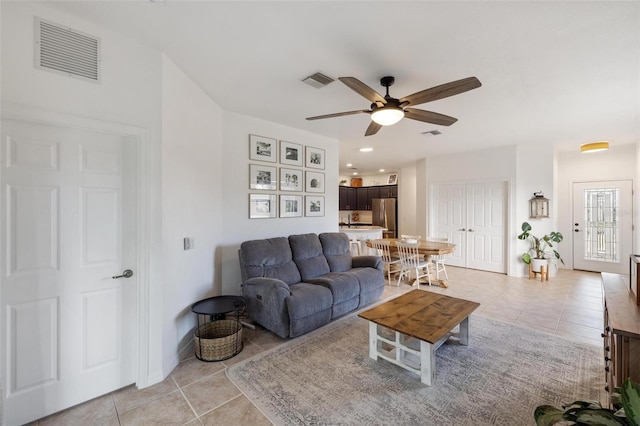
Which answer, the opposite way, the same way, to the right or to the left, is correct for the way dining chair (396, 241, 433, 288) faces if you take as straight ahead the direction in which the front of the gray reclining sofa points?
to the left

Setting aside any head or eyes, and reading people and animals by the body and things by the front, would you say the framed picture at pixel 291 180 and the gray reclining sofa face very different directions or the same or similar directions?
same or similar directions

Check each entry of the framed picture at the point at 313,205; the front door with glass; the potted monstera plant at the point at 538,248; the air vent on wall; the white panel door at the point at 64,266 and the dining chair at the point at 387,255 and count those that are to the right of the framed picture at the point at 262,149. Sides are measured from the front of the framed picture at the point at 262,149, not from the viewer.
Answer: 2

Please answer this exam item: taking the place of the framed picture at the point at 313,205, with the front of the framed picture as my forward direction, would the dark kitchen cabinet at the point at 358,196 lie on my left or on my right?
on my left

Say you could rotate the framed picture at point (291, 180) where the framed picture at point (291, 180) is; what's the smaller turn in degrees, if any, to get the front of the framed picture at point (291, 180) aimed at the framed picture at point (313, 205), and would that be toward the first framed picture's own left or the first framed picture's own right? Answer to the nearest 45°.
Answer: approximately 90° to the first framed picture's own left

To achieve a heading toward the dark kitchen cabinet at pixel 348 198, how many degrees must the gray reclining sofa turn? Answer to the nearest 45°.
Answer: approximately 135° to its left

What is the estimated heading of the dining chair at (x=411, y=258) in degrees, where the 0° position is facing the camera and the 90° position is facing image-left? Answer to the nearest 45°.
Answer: approximately 225°

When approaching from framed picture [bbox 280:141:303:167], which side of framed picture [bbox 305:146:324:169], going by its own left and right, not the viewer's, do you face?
right

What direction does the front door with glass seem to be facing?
toward the camera

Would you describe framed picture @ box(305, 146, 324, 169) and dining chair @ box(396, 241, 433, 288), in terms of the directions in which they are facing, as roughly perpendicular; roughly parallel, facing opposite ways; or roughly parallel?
roughly perpendicular

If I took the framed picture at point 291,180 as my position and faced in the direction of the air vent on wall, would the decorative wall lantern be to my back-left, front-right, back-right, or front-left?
back-left

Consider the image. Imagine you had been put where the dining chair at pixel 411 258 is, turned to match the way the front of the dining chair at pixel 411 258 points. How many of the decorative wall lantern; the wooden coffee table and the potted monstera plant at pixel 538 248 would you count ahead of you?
2

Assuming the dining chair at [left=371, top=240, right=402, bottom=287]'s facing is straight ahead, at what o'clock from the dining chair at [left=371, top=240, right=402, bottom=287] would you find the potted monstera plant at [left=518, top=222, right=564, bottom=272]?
The potted monstera plant is roughly at 1 o'clock from the dining chair.

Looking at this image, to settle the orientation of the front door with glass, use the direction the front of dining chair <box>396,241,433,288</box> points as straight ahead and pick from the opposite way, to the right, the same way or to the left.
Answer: the opposite way

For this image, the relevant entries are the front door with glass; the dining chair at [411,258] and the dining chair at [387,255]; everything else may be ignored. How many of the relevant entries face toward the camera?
1

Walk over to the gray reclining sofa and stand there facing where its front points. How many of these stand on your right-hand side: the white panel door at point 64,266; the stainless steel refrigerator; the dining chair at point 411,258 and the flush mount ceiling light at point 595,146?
1

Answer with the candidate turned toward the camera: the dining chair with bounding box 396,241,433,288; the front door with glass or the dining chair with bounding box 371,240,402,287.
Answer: the front door with glass

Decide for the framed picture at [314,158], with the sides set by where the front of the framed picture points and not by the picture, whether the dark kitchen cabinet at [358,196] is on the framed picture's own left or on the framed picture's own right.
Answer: on the framed picture's own left

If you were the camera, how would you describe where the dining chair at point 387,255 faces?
facing away from the viewer and to the right of the viewer
